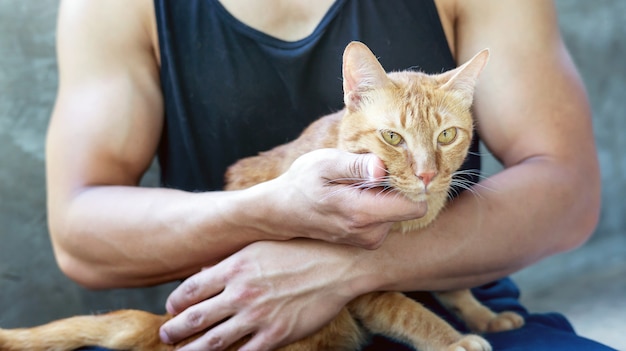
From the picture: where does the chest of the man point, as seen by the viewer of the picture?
toward the camera
